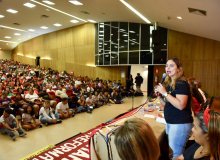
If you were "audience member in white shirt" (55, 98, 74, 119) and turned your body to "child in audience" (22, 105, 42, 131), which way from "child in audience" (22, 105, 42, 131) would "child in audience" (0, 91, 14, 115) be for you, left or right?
right

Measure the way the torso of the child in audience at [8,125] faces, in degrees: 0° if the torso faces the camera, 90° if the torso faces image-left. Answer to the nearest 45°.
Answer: approximately 315°

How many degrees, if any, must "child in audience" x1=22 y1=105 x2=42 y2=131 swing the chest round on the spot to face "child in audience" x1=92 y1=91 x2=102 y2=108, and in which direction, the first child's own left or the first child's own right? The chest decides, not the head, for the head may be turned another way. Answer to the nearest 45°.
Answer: approximately 90° to the first child's own left

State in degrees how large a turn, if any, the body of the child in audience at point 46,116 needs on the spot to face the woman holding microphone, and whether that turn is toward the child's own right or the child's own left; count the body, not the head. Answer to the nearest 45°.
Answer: approximately 45° to the child's own right

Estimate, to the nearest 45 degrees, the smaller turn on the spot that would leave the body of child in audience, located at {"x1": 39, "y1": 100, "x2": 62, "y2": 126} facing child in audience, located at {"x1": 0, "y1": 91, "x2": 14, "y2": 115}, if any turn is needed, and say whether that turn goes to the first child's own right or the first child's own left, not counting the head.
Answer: approximately 180°
